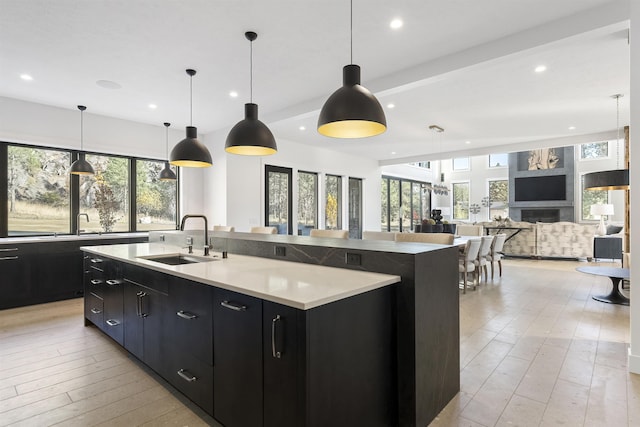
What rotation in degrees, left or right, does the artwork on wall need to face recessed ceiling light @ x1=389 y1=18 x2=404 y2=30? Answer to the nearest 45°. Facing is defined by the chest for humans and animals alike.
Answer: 0° — it already faces it

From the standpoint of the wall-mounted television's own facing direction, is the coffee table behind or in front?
in front

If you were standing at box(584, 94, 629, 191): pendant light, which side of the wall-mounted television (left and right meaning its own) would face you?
front

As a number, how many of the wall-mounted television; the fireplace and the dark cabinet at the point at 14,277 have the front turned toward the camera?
3

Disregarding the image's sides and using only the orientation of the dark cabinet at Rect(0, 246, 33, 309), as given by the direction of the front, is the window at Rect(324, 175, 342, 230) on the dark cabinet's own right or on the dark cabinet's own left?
on the dark cabinet's own left

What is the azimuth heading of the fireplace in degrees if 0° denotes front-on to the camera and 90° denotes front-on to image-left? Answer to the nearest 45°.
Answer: approximately 0°
